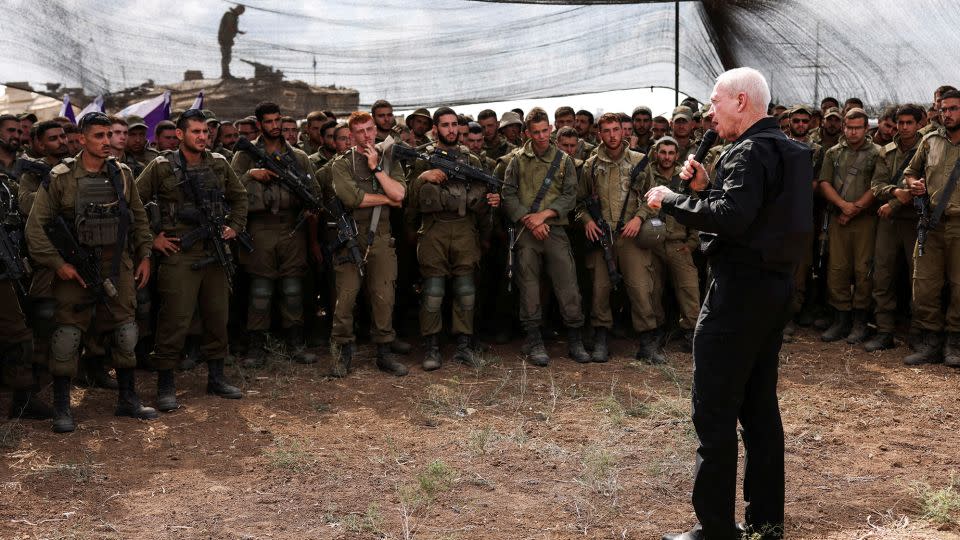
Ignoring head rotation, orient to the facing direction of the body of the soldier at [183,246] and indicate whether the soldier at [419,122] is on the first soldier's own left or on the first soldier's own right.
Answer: on the first soldier's own left

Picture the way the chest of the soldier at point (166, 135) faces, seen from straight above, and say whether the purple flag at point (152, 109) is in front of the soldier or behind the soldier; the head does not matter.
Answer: behind

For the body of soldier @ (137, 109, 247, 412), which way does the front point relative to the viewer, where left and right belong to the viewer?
facing the viewer and to the right of the viewer

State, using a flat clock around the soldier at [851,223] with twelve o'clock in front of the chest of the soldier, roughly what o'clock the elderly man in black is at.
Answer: The elderly man in black is roughly at 12 o'clock from the soldier.

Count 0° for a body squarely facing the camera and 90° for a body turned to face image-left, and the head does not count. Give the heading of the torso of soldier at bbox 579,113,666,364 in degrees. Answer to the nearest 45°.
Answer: approximately 0°

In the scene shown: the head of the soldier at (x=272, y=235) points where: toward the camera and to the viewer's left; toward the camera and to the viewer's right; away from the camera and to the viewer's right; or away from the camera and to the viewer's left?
toward the camera and to the viewer's right

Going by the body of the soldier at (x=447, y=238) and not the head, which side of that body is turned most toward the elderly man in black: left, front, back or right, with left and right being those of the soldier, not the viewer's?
front

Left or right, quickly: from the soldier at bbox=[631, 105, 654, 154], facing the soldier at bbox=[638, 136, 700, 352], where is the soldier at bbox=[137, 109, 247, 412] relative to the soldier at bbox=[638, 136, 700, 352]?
right

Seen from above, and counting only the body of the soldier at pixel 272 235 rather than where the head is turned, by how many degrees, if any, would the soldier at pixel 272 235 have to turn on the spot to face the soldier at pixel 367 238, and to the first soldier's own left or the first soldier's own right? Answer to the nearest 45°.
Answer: approximately 45° to the first soldier's own left

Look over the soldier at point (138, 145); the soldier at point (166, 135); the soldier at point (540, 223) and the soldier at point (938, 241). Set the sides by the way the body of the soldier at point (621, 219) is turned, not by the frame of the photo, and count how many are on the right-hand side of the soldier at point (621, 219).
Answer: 3

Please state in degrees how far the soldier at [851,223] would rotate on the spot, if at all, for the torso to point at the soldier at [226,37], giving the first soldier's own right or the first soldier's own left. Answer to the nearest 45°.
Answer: approximately 90° to the first soldier's own right
